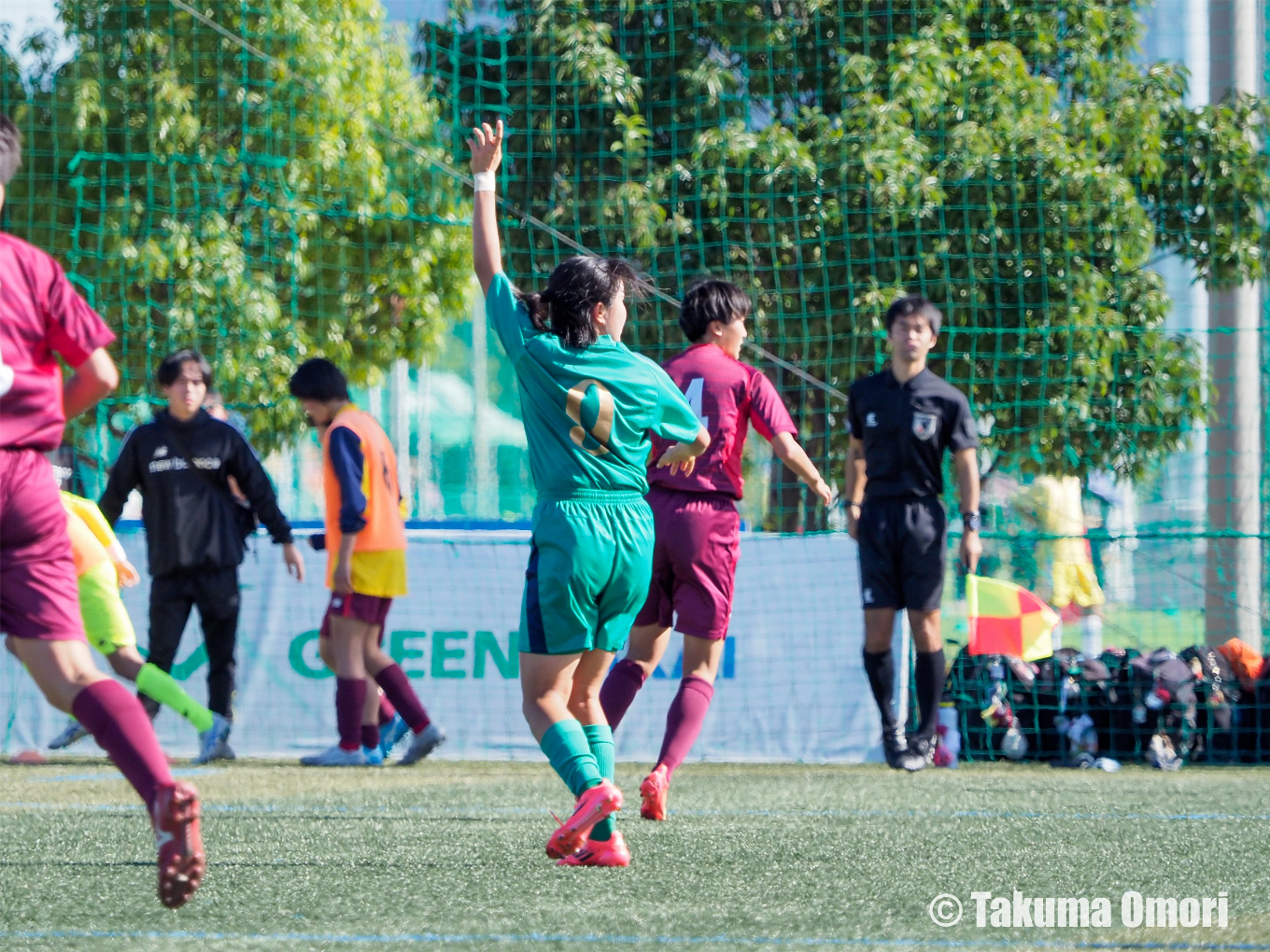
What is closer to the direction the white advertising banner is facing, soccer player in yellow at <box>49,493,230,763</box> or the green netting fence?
the soccer player in yellow

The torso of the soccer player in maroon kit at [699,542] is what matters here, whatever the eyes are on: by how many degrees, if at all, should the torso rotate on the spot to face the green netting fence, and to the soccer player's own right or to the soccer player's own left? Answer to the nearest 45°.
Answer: approximately 45° to the soccer player's own left

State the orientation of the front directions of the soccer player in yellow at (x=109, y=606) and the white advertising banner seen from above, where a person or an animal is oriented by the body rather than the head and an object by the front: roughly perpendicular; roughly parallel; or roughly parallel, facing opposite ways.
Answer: roughly perpendicular

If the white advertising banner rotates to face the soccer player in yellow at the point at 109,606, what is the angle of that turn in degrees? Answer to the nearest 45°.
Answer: approximately 45° to its right

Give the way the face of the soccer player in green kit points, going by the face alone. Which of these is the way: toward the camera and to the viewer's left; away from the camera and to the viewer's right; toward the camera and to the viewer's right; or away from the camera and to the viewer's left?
away from the camera and to the viewer's right

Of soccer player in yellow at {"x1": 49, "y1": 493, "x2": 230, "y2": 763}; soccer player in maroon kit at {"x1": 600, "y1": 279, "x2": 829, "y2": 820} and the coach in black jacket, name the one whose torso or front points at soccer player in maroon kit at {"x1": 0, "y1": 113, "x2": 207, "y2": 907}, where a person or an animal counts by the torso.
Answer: the coach in black jacket

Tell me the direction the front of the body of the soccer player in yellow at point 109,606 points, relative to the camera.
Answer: to the viewer's left

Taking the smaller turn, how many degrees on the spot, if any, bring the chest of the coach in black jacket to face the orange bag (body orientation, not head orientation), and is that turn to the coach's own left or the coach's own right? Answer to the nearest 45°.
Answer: approximately 90° to the coach's own left

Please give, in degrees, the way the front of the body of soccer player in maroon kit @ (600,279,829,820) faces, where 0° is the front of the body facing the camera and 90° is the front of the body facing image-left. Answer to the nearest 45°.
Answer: approximately 225°

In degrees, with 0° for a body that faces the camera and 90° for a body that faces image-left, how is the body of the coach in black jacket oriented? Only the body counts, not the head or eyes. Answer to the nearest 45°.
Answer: approximately 0°

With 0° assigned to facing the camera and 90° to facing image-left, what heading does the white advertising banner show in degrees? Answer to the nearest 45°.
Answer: approximately 0°

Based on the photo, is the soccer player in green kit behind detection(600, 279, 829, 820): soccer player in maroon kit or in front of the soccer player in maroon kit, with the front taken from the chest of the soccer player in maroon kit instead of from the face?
behind
